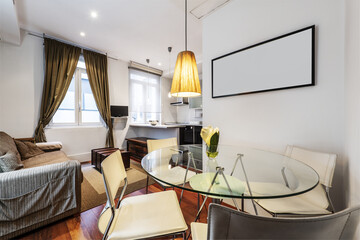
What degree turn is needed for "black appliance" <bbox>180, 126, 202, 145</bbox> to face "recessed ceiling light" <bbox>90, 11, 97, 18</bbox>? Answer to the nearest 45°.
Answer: approximately 45° to its right

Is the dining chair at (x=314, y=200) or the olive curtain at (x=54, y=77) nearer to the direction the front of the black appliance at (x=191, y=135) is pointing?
the dining chair

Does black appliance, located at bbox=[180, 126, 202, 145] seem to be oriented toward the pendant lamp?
yes

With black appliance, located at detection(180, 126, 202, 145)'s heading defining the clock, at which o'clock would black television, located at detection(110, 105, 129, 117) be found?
black television, located at detection(110, 105, 129, 117) is roughly at 3 o'clock from black appliance, located at detection(180, 126, 202, 145).

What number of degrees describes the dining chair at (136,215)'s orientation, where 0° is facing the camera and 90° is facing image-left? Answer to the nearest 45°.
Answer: approximately 270°

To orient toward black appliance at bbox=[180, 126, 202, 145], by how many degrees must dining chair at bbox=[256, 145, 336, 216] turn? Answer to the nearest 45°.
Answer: approximately 90° to its right

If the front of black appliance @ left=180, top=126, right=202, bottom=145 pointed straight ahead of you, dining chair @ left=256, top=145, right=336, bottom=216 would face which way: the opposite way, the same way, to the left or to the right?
to the right

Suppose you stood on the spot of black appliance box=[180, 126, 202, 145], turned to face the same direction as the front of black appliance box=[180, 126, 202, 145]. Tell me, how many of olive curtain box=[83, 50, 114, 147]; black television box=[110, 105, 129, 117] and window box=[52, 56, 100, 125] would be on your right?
3

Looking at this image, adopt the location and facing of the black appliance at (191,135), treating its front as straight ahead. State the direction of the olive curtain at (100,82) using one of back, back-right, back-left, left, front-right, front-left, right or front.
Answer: right

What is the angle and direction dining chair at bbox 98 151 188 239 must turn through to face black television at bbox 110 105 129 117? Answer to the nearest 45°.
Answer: approximately 90° to its left

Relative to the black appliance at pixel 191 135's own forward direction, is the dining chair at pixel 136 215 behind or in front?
in front

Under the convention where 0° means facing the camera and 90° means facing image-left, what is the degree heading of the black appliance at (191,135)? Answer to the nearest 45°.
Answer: approximately 0°

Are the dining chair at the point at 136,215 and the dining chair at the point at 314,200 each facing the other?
yes

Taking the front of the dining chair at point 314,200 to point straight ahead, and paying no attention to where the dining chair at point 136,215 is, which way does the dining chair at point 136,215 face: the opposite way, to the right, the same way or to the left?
the opposite way

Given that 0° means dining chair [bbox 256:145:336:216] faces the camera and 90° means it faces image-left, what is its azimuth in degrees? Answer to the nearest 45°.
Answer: approximately 45°
